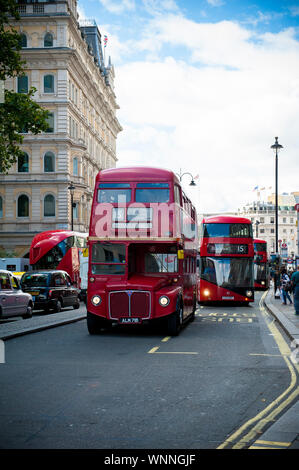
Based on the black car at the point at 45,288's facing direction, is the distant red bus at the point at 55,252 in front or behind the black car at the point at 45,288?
in front

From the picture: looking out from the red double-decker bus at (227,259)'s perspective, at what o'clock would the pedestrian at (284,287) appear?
The pedestrian is roughly at 11 o'clock from the red double-decker bus.

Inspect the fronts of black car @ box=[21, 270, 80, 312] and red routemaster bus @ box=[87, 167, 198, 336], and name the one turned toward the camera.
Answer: the red routemaster bus

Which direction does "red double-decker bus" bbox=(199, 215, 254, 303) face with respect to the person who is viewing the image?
facing the viewer

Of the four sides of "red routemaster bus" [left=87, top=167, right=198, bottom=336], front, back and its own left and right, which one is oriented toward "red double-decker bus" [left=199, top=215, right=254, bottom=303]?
back

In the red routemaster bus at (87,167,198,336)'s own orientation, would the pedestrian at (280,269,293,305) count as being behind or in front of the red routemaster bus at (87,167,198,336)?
behind

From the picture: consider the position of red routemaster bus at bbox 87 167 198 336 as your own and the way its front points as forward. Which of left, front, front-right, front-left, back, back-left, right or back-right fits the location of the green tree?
back-right

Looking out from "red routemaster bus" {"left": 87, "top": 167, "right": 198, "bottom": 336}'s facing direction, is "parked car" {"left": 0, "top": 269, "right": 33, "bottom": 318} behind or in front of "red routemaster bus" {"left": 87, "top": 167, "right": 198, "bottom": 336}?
behind

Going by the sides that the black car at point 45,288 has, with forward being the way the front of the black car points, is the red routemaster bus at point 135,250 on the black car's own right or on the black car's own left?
on the black car's own right

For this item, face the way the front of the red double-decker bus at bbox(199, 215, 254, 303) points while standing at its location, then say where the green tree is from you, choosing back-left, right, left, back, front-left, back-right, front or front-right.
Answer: front-right
